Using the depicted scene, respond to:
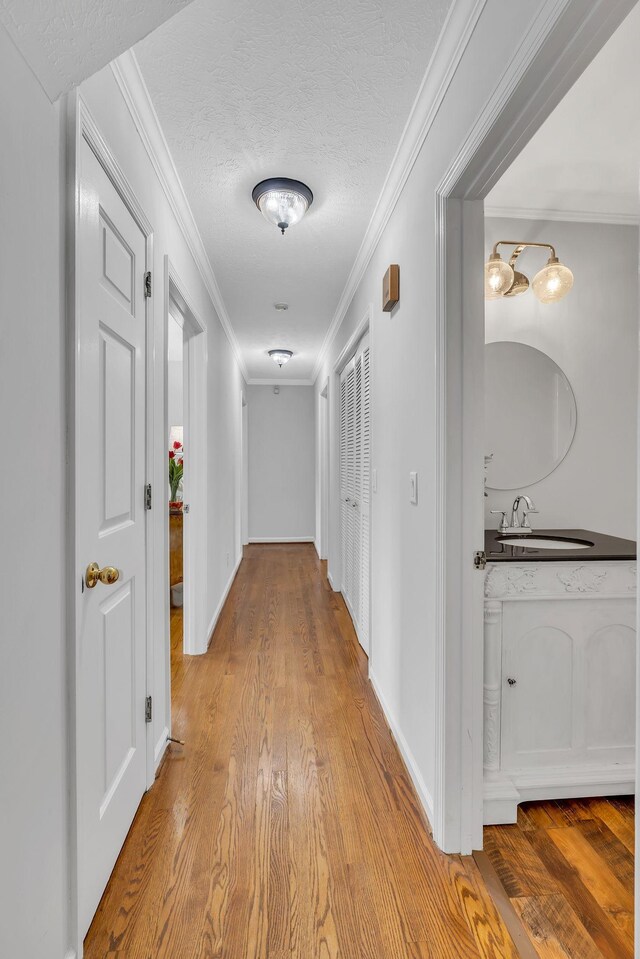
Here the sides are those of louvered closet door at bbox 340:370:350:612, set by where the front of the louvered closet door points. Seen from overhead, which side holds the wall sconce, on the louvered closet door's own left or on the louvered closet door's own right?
on the louvered closet door's own left

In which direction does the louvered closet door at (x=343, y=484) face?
to the viewer's left

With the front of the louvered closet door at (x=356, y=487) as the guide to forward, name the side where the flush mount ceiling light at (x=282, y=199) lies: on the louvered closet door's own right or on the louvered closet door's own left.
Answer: on the louvered closet door's own left

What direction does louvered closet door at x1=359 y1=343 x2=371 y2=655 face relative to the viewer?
to the viewer's left

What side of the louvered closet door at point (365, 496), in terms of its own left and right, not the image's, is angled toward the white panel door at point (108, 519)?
left

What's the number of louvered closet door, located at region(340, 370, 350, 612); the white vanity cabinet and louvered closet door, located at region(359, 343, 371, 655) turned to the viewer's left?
2

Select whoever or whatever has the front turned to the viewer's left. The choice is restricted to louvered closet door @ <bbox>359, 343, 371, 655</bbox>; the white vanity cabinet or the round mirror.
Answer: the louvered closet door

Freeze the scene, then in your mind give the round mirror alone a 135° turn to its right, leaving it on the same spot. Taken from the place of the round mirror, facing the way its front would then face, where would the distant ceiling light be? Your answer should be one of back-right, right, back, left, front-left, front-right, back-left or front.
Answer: front

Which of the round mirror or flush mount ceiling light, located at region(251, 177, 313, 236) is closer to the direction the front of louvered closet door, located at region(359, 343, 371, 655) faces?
the flush mount ceiling light

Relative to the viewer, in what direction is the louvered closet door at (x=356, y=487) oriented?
to the viewer's left

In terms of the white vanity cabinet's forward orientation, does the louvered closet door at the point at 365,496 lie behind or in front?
behind

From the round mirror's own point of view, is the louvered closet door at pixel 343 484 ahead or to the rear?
to the rear

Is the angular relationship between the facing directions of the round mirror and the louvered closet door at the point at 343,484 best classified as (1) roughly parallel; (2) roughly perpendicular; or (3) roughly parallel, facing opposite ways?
roughly perpendicular
